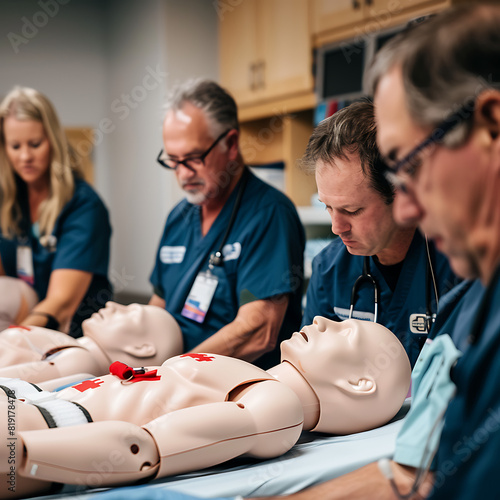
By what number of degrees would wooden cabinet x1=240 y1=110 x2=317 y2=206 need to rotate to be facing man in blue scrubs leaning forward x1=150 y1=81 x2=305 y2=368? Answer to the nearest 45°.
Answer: approximately 45° to its left

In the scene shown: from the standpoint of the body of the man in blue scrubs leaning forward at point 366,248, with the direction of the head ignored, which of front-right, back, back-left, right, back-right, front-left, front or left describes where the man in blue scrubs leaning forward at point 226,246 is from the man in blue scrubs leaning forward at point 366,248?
right

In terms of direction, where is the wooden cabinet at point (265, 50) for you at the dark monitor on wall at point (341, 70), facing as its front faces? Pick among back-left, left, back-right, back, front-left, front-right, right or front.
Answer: right

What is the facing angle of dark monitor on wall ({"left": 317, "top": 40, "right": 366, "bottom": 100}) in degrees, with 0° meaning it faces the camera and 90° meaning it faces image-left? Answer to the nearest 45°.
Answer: approximately 45°

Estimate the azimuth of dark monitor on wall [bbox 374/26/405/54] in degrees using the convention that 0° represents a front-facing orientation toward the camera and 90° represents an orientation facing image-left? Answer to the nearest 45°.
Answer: approximately 45°

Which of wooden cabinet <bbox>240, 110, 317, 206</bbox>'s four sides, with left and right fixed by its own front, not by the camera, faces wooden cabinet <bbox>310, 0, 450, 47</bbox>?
left

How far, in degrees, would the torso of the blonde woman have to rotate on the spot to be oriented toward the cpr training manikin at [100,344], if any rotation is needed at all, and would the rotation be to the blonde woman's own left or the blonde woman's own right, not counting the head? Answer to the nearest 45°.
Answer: approximately 45° to the blonde woman's own left

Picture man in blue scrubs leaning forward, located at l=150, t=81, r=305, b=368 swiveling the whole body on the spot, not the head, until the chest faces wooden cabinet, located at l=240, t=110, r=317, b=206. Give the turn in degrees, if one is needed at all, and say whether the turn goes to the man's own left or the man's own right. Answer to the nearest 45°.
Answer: approximately 135° to the man's own right

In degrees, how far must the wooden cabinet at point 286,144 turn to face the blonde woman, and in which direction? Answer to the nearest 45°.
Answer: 0° — it already faces them

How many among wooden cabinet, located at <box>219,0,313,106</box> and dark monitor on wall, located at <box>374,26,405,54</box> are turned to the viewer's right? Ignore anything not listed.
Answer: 0

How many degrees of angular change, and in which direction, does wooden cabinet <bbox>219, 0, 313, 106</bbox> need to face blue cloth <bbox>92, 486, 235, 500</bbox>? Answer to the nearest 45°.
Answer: approximately 45° to its left

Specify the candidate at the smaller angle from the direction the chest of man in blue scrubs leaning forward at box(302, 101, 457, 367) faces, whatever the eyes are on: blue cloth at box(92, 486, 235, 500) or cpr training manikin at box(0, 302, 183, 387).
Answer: the blue cloth
